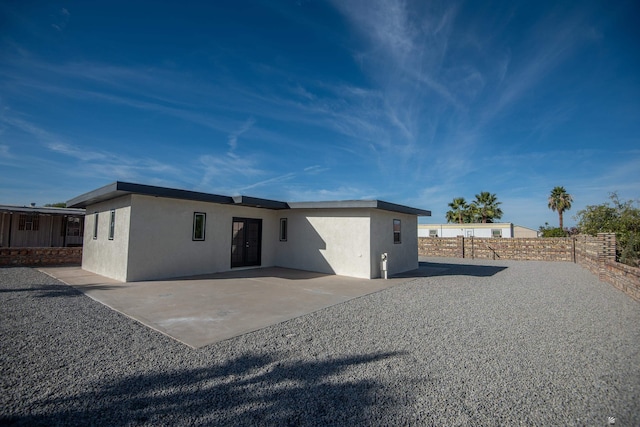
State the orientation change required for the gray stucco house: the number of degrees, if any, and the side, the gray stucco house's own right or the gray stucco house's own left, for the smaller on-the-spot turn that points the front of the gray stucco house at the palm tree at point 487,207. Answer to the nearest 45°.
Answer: approximately 90° to the gray stucco house's own left

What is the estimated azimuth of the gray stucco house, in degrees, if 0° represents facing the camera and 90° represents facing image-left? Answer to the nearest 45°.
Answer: approximately 315°

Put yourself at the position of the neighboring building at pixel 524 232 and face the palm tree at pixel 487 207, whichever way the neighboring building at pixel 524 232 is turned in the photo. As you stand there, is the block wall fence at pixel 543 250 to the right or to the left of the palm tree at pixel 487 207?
left

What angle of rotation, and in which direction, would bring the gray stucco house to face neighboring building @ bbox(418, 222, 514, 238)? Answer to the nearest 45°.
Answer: approximately 90° to its left

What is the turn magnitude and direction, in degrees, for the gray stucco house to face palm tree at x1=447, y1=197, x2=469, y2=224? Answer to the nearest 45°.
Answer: approximately 90° to its left

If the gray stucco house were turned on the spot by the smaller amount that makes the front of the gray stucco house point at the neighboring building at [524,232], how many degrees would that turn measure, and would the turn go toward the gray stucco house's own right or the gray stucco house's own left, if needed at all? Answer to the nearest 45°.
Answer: approximately 90° to the gray stucco house's own left

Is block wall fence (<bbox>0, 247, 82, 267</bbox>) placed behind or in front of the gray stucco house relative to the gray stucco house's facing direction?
behind
